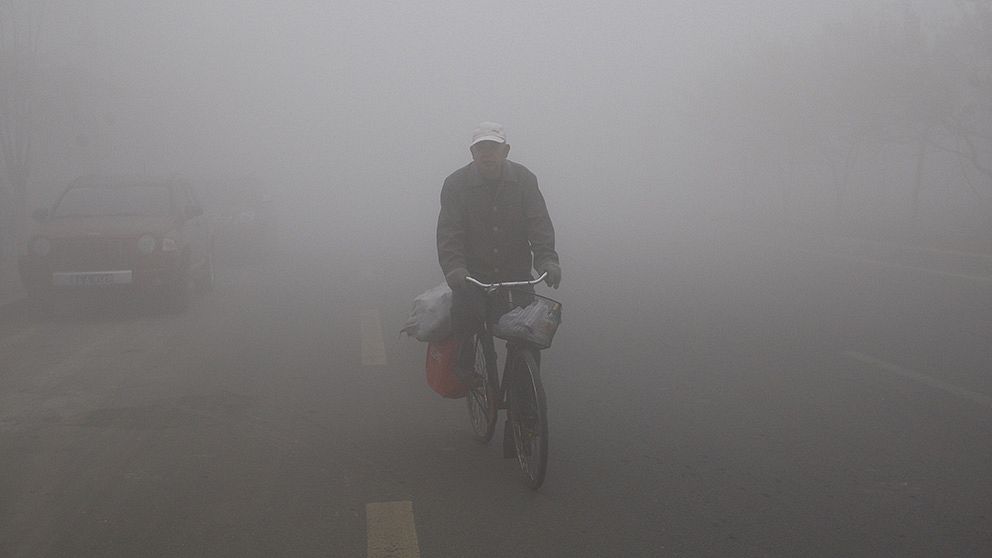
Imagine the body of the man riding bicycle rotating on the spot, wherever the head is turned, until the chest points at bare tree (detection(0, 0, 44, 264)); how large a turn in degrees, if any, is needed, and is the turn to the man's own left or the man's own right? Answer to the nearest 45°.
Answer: approximately 135° to the man's own right

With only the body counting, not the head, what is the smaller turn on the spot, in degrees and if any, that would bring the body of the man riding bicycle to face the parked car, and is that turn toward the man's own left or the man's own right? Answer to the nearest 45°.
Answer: approximately 135° to the man's own right

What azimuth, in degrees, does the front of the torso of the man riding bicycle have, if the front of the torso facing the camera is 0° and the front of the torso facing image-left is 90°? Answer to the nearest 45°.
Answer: approximately 0°
